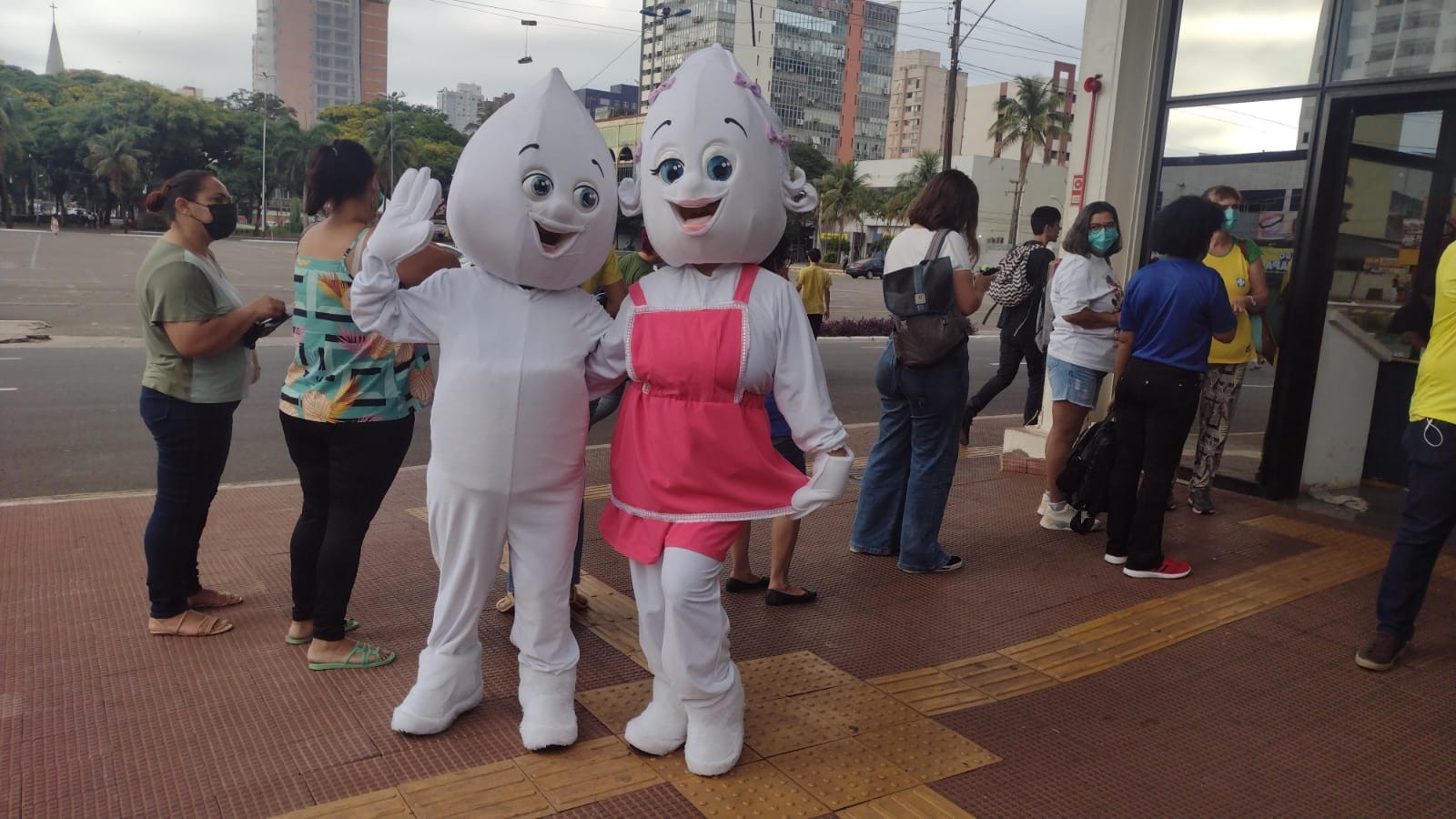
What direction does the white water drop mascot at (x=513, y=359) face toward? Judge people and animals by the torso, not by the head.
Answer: toward the camera

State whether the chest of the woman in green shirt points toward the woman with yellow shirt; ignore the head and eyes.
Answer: yes

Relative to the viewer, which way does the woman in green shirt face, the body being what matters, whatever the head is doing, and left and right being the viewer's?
facing to the right of the viewer

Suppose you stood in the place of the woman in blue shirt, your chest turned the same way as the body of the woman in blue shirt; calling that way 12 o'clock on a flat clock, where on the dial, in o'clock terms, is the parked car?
The parked car is roughly at 10 o'clock from the woman in blue shirt.

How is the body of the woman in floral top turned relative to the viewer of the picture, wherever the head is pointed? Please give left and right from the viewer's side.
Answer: facing away from the viewer and to the right of the viewer

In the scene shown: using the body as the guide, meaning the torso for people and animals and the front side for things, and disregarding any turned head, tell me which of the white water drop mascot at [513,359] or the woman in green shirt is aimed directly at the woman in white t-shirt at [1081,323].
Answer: the woman in green shirt

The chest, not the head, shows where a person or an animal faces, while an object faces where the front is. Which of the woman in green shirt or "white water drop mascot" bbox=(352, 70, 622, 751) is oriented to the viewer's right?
the woman in green shirt

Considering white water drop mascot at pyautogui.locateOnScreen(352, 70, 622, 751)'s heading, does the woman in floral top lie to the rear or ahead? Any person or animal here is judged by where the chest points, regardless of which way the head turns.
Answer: to the rear

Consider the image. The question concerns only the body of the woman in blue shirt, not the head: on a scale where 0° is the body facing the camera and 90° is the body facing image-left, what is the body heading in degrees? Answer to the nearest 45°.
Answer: approximately 225°

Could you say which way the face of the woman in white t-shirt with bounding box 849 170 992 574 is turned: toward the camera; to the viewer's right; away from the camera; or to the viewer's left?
away from the camera

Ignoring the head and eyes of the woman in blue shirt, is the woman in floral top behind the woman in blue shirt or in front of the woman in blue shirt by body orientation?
behind

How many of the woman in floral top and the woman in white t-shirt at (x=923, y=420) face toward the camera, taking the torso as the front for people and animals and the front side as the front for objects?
0

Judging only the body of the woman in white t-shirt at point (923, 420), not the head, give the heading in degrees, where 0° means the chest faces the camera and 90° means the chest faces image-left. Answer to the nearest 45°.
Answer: approximately 225°

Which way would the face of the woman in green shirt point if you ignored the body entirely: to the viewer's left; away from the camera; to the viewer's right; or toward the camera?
to the viewer's right

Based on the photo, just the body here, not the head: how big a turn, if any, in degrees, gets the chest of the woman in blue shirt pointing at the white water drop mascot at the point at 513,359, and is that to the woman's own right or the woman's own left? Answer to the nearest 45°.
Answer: approximately 180°
